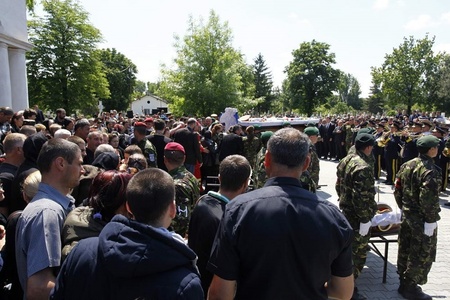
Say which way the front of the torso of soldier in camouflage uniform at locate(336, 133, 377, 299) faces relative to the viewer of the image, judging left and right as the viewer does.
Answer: facing away from the viewer and to the right of the viewer

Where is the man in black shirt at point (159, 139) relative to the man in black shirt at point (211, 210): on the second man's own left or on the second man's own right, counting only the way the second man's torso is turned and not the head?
on the second man's own left

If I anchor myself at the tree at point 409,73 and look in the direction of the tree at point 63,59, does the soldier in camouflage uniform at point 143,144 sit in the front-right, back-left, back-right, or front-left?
front-left

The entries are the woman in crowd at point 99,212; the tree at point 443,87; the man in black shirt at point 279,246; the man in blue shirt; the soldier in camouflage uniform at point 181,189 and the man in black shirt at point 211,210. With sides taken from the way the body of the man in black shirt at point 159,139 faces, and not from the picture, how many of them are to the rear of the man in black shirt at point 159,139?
5

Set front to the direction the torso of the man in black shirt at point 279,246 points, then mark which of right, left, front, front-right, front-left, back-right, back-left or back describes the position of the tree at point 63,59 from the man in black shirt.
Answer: front-left

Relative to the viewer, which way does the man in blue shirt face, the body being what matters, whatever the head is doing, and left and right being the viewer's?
facing to the right of the viewer

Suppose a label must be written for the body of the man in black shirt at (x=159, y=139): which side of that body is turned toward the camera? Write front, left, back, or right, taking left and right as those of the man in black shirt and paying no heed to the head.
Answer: back

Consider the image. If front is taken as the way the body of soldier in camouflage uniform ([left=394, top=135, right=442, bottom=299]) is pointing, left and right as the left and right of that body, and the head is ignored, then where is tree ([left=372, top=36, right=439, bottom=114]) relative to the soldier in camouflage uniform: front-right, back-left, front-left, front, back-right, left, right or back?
front-left

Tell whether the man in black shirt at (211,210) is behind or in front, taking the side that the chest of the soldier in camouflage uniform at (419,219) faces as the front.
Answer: behind

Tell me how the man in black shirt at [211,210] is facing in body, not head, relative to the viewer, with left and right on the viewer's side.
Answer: facing away from the viewer and to the right of the viewer

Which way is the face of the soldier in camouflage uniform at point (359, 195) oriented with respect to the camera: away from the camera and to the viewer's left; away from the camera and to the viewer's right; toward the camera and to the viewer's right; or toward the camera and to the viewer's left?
away from the camera and to the viewer's right

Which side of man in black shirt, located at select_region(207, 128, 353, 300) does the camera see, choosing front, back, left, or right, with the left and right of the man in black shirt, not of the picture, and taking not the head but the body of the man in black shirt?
back

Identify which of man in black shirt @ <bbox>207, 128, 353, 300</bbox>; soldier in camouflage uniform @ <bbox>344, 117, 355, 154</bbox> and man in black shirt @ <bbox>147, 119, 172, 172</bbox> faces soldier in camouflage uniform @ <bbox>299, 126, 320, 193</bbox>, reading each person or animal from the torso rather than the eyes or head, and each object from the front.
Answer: man in black shirt @ <bbox>207, 128, 353, 300</bbox>

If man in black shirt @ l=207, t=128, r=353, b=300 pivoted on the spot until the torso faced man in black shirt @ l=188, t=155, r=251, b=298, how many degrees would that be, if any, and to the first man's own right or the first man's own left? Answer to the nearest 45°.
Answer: approximately 45° to the first man's own left
